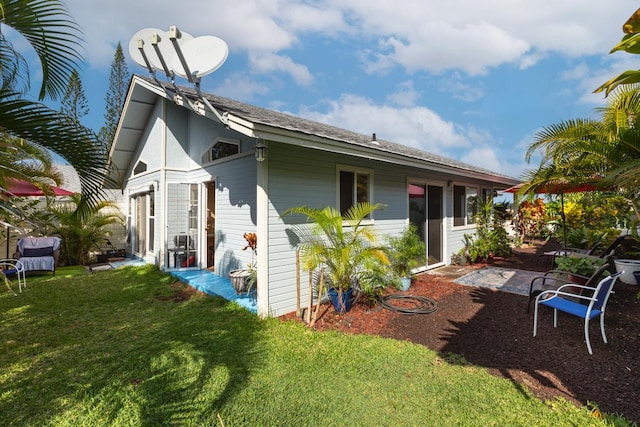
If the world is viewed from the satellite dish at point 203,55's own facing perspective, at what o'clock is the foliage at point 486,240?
The foliage is roughly at 7 o'clock from the satellite dish.

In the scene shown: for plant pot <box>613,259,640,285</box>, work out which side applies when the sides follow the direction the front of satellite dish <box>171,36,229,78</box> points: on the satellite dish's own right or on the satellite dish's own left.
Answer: on the satellite dish's own left

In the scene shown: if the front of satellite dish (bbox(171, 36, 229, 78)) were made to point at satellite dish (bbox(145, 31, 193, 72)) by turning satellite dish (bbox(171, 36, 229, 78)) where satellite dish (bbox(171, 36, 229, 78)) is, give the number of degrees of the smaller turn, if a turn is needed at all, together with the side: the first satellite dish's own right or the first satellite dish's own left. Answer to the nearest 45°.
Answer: approximately 90° to the first satellite dish's own right

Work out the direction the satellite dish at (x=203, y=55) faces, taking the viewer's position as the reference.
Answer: facing the viewer and to the left of the viewer

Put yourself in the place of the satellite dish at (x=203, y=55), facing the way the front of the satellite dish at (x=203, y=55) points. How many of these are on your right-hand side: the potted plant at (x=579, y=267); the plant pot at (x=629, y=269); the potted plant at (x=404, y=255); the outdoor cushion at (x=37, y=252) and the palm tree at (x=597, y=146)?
1
